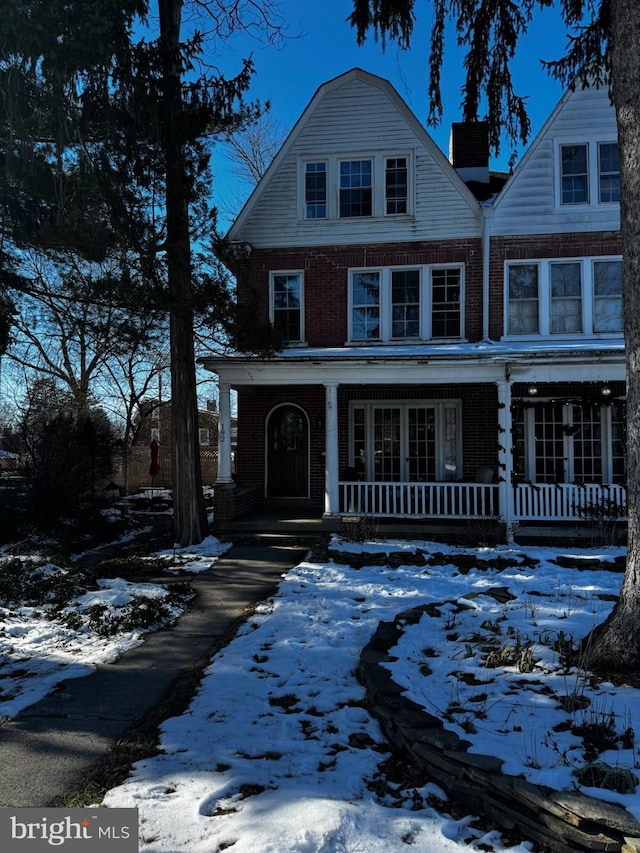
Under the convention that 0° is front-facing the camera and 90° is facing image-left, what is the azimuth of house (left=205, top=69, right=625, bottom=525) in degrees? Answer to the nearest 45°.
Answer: approximately 0°

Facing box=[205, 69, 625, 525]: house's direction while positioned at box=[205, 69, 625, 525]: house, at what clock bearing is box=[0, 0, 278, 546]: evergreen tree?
The evergreen tree is roughly at 1 o'clock from the house.

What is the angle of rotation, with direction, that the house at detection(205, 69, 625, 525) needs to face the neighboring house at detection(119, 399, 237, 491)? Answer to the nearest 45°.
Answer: approximately 135° to its right
